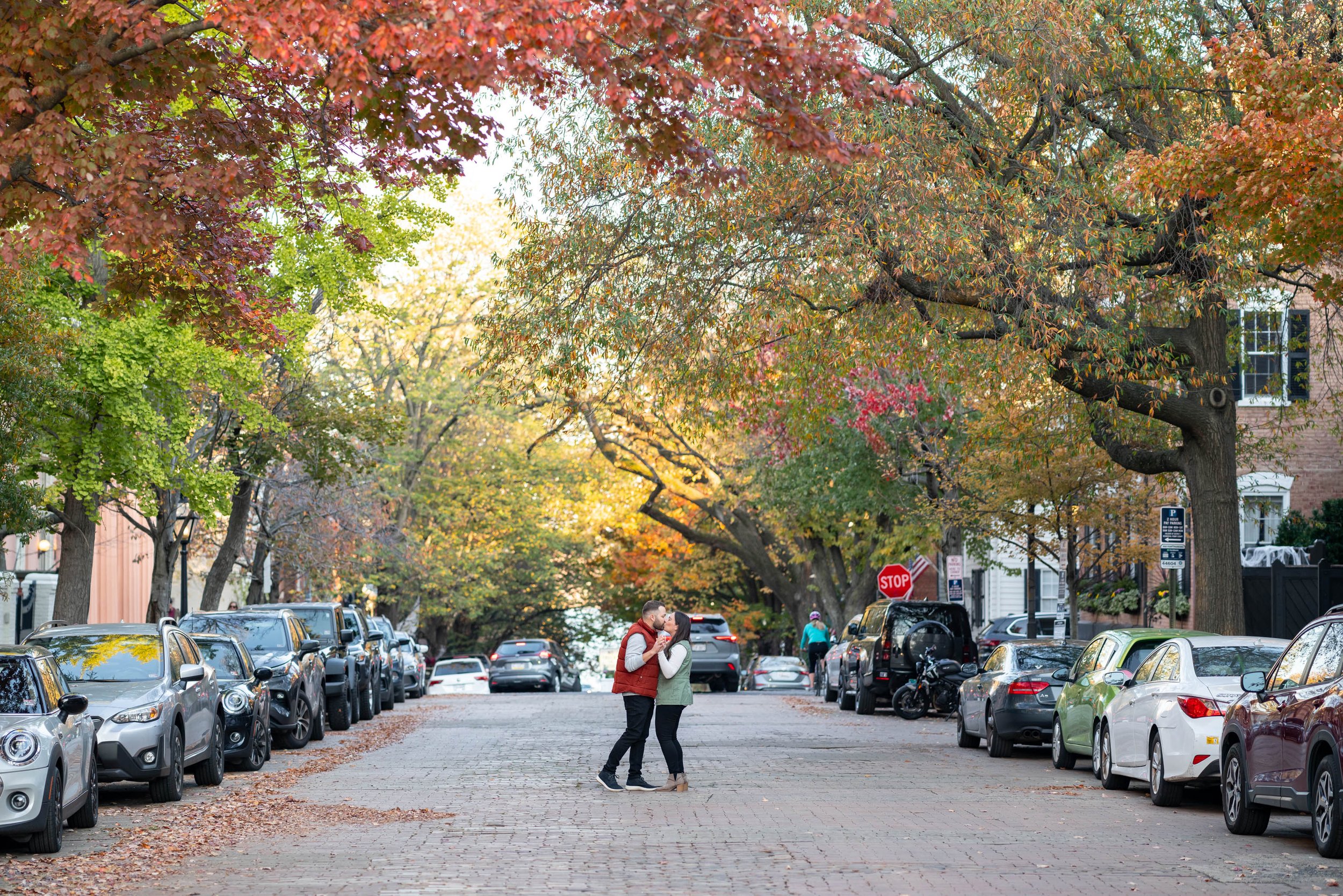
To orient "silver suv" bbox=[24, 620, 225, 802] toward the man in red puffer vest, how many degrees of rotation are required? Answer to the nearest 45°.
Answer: approximately 135° to its left

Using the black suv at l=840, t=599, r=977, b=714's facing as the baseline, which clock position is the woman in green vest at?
The woman in green vest is roughly at 6 o'clock from the black suv.

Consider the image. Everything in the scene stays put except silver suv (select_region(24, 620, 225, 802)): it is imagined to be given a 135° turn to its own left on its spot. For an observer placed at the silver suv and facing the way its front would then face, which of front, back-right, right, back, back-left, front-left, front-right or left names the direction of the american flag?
front-left

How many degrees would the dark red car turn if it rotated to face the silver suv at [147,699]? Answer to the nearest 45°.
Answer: approximately 45° to its left

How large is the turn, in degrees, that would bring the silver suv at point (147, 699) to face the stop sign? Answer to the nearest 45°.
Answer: approximately 180°

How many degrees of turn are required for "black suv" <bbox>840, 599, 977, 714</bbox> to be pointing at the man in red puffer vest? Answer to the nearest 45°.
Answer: approximately 135° to its left

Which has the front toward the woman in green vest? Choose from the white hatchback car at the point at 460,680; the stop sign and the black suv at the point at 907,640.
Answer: the stop sign

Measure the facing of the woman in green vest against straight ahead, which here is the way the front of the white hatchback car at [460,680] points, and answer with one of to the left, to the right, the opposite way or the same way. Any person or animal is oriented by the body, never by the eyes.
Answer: to the left

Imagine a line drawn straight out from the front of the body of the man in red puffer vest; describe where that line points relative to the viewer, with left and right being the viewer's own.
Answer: facing to the right of the viewer

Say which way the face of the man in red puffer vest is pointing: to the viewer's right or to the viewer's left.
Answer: to the viewer's right

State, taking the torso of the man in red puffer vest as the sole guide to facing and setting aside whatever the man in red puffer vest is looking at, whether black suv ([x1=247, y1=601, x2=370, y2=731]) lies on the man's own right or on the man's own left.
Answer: on the man's own left

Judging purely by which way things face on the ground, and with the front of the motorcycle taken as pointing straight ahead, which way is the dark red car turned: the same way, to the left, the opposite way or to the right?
to the right
